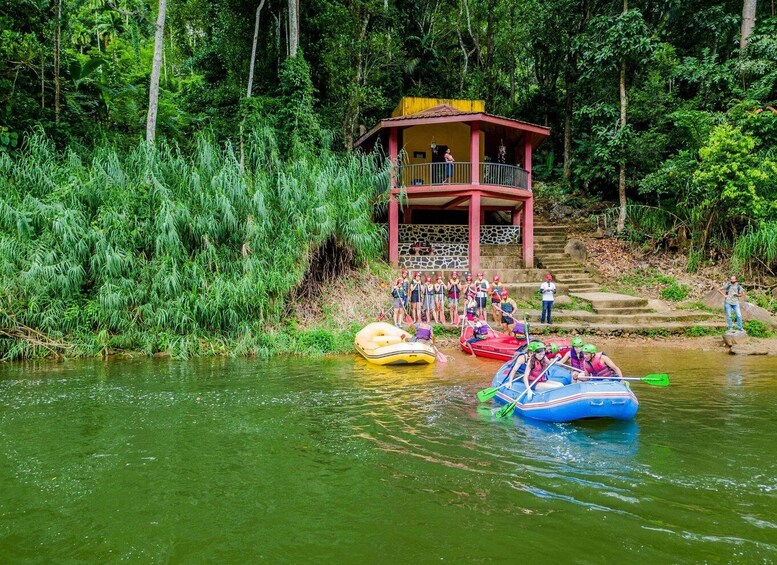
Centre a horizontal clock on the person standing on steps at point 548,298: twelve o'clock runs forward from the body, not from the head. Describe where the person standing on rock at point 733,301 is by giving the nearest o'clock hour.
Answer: the person standing on rock at point 733,301 is roughly at 9 o'clock from the person standing on steps at point 548,298.

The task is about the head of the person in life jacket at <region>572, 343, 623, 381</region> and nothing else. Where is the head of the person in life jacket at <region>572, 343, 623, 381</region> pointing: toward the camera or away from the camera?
toward the camera

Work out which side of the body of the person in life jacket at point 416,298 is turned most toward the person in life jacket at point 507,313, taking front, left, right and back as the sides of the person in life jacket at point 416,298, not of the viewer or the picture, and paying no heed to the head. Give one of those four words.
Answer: left

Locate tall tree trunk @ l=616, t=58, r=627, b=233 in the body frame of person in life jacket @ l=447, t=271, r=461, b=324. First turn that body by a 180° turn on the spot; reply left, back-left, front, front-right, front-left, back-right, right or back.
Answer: front-right

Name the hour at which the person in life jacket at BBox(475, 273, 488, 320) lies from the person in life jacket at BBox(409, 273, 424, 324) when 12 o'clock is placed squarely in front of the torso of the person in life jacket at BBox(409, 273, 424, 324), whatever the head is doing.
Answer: the person in life jacket at BBox(475, 273, 488, 320) is roughly at 9 o'clock from the person in life jacket at BBox(409, 273, 424, 324).

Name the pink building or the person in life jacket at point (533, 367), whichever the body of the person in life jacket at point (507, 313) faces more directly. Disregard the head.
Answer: the person in life jacket

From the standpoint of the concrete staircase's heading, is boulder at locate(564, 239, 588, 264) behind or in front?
behind

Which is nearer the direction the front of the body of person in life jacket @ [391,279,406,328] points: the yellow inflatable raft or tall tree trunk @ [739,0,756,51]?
the yellow inflatable raft

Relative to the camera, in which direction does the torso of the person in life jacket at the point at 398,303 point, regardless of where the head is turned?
toward the camera

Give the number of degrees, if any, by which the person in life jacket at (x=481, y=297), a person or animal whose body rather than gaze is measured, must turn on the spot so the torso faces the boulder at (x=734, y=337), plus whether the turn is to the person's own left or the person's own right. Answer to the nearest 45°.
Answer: approximately 90° to the person's own left

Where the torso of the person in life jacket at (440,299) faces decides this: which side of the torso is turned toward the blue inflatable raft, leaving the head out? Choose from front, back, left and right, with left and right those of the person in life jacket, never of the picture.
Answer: front

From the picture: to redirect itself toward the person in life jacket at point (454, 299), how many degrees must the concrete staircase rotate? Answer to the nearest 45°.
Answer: approximately 90° to its right

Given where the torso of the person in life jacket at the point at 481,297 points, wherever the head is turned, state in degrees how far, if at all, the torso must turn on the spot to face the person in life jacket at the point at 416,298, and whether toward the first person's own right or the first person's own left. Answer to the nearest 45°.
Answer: approximately 90° to the first person's own right

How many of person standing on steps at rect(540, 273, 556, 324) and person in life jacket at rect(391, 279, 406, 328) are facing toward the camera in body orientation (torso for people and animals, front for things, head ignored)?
2

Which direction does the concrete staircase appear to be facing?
toward the camera

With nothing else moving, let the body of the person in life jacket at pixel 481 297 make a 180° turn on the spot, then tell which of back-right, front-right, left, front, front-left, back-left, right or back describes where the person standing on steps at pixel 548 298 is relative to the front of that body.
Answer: right
